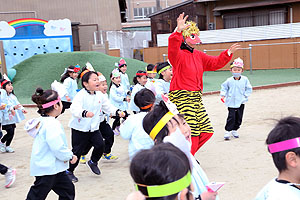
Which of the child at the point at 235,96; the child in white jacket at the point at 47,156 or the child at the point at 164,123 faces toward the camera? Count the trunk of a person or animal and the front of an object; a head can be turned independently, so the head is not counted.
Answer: the child at the point at 235,96

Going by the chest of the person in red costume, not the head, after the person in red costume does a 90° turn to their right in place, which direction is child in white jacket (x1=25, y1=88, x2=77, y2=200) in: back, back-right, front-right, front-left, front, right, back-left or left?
front

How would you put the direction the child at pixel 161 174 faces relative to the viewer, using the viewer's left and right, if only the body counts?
facing away from the viewer and to the right of the viewer

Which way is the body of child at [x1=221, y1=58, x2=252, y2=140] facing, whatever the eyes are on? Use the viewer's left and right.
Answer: facing the viewer

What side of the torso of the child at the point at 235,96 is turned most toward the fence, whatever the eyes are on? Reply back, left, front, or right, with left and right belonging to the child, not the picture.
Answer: back

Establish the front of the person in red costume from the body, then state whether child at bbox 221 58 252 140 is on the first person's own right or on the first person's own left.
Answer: on the first person's own left

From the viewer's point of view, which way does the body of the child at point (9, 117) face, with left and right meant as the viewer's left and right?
facing the viewer and to the right of the viewer

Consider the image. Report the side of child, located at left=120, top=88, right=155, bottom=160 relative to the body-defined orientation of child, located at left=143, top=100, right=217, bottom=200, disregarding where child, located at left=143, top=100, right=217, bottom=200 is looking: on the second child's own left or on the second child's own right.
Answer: on the second child's own left

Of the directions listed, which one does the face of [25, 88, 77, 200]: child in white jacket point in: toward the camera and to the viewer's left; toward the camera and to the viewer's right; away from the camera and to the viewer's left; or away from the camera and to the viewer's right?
away from the camera and to the viewer's right

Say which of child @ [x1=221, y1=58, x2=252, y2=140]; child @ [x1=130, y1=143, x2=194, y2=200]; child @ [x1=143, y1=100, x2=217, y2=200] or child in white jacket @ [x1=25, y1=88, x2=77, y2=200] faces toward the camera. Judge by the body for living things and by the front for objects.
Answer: child @ [x1=221, y1=58, x2=252, y2=140]

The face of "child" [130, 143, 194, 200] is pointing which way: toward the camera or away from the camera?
away from the camera

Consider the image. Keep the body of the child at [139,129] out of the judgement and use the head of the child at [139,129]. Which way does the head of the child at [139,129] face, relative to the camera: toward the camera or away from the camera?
away from the camera

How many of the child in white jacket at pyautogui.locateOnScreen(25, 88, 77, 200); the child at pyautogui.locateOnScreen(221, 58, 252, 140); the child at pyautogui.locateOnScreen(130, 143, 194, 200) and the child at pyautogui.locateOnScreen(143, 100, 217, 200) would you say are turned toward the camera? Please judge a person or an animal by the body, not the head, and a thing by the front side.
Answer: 1

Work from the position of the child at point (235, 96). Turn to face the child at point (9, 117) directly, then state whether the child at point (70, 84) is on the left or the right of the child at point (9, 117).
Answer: right
